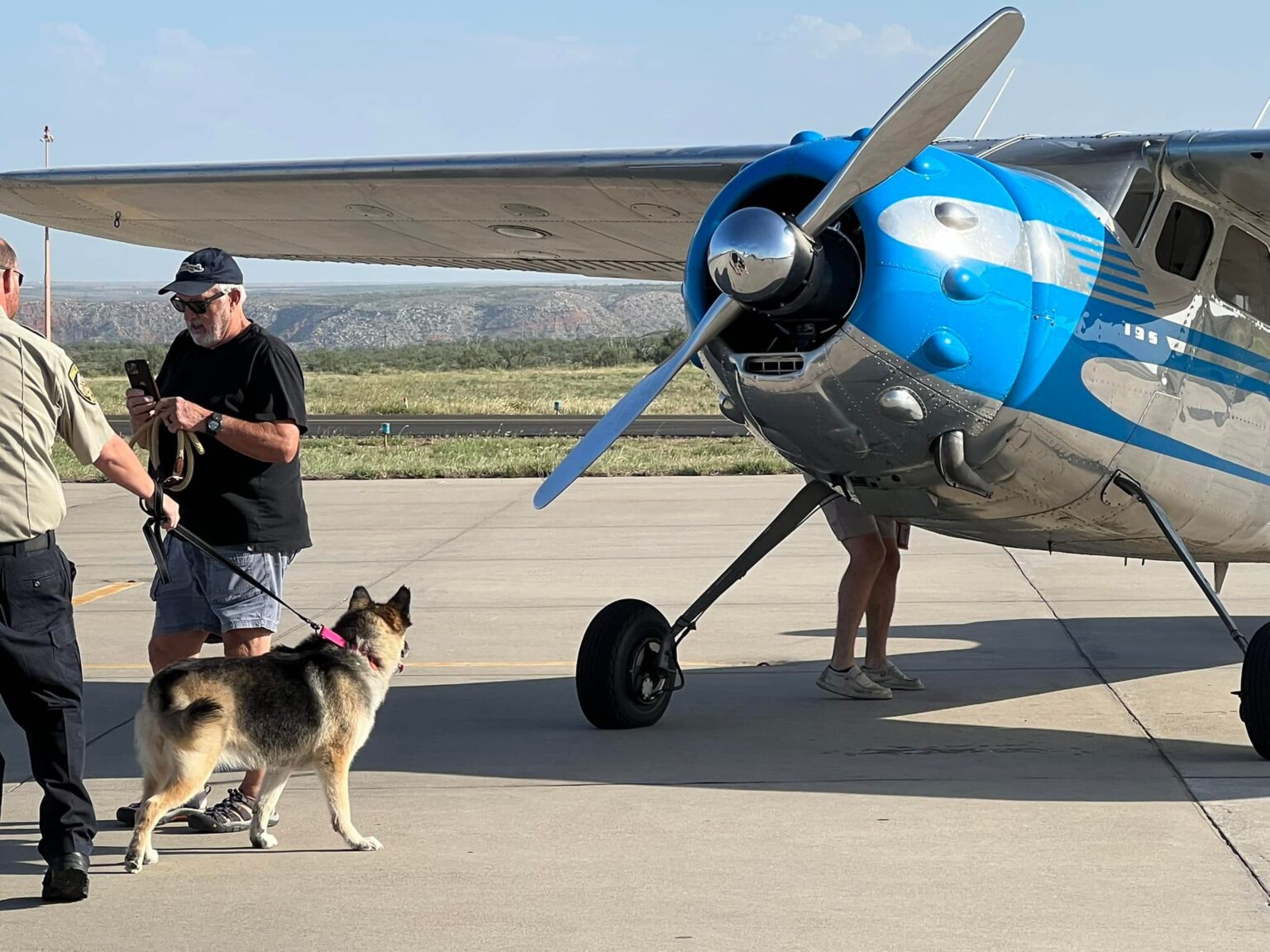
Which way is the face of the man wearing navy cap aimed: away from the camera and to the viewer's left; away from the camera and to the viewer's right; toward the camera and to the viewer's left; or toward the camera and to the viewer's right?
toward the camera and to the viewer's left

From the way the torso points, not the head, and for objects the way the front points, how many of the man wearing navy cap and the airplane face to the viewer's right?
0

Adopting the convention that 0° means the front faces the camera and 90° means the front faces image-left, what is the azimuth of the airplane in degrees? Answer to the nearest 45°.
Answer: approximately 45°

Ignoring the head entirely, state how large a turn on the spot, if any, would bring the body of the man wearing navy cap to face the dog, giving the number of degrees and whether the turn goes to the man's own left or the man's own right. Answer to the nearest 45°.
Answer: approximately 45° to the man's own left

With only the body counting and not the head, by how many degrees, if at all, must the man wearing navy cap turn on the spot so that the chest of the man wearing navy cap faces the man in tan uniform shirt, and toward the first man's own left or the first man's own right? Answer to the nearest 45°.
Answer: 0° — they already face them

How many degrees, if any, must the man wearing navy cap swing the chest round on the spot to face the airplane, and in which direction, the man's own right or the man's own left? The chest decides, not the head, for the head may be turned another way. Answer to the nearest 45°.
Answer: approximately 135° to the man's own left

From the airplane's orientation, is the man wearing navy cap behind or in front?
in front

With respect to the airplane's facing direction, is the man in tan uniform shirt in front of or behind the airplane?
in front

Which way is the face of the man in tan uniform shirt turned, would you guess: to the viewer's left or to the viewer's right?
to the viewer's right
